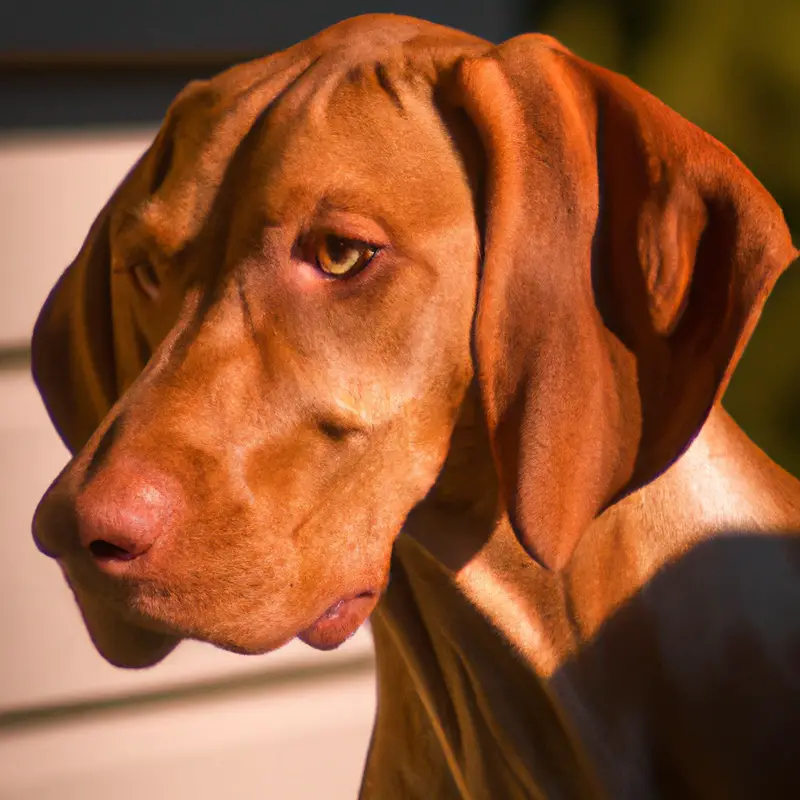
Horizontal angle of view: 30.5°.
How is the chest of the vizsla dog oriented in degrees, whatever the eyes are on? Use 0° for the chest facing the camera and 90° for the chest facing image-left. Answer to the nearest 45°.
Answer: approximately 45°
